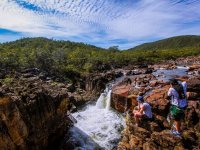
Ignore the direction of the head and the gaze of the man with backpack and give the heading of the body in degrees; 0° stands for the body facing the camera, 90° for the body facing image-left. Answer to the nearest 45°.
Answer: approximately 135°

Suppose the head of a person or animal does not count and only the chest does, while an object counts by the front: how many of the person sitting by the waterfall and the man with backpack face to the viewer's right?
0

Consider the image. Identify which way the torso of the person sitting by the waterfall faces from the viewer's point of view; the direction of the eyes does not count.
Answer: to the viewer's left
